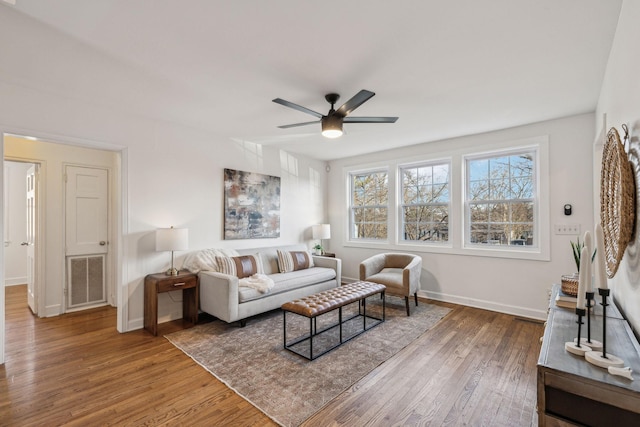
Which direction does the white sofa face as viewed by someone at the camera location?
facing the viewer and to the right of the viewer

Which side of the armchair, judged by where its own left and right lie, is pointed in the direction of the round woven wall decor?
left

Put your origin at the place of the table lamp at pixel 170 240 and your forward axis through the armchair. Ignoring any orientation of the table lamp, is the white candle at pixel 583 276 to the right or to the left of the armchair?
right

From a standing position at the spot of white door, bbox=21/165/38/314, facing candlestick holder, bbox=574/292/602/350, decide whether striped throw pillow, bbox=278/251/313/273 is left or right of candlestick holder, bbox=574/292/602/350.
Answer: left

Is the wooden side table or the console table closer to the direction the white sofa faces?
the console table

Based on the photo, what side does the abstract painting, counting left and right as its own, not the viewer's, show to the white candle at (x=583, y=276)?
front

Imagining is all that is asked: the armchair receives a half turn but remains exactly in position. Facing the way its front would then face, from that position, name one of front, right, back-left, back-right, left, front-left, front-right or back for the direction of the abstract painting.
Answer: back-left

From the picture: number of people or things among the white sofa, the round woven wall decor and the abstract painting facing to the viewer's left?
1

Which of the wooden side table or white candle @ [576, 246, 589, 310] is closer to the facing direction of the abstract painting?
the white candle

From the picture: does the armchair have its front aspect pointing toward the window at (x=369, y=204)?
no

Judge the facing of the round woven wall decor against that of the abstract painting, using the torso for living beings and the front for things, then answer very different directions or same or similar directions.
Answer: very different directions

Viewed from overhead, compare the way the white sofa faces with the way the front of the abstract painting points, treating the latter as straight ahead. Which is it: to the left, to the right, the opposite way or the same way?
the same way

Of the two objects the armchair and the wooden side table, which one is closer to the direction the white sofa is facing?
the armchair

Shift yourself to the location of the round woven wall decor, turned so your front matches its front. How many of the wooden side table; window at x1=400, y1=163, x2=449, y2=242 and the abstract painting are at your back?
0

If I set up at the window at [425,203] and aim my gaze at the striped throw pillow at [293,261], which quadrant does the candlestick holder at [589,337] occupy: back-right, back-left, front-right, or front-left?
front-left

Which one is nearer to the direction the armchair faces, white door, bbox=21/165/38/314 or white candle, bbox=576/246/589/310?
the white door

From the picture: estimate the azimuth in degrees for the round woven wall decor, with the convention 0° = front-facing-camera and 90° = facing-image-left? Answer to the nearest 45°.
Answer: approximately 90°

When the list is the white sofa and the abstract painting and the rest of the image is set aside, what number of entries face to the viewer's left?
0
